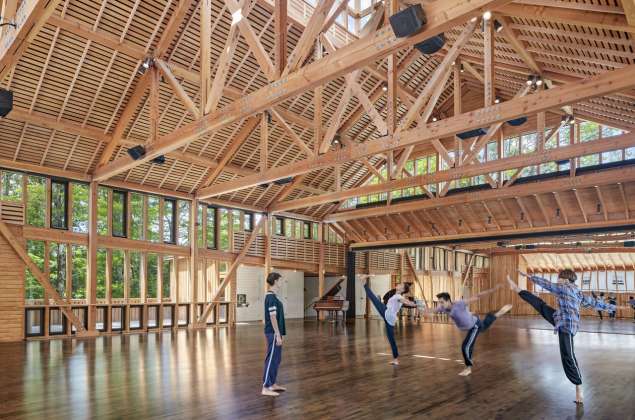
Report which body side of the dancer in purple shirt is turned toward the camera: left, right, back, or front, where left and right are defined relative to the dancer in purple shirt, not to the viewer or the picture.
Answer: left

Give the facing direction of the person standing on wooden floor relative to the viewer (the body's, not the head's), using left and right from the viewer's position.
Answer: facing to the right of the viewer

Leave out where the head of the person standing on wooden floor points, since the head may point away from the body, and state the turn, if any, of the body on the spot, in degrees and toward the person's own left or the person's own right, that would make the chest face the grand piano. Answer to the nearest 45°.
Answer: approximately 90° to the person's own left

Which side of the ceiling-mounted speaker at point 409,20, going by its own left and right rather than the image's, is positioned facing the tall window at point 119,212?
right

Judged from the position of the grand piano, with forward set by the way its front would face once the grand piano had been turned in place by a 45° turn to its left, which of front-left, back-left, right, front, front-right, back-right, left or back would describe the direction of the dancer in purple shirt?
front

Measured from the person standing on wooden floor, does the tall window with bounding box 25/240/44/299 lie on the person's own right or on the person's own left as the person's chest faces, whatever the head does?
on the person's own left

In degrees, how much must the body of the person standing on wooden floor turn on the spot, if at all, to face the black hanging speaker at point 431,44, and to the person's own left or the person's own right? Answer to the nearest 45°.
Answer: approximately 45° to the person's own left
